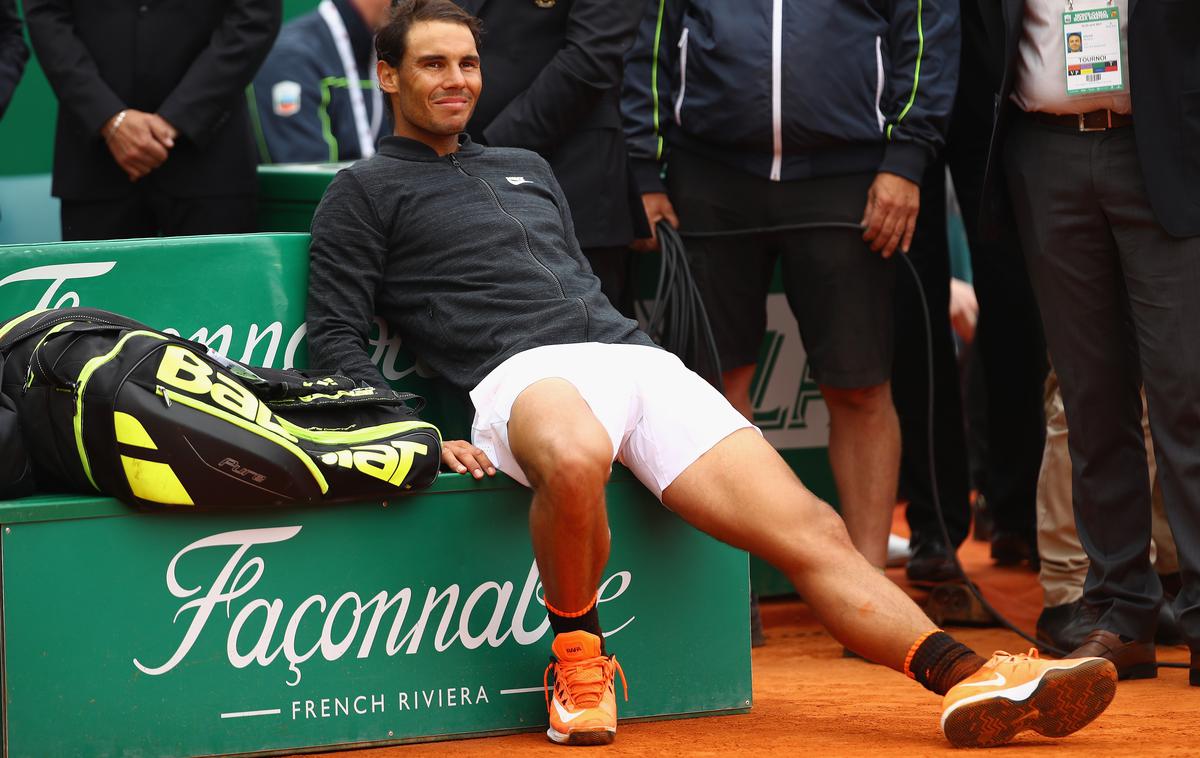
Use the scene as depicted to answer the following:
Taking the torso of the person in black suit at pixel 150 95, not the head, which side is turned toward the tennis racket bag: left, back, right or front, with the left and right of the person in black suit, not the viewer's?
front

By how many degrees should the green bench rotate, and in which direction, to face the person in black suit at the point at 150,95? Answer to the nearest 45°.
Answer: approximately 180°

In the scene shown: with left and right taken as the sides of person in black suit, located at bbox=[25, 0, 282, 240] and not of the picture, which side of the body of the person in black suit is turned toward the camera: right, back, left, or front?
front

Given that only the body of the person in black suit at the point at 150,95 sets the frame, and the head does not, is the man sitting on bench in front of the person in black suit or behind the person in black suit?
in front

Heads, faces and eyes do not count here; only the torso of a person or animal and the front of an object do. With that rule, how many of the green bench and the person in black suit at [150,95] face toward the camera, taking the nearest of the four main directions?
2

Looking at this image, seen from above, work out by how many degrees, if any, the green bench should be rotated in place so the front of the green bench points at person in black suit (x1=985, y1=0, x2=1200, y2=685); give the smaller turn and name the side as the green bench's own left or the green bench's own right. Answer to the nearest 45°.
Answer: approximately 90° to the green bench's own left

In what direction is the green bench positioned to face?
toward the camera

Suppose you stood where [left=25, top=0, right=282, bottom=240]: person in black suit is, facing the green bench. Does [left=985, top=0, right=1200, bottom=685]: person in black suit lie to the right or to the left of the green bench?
left

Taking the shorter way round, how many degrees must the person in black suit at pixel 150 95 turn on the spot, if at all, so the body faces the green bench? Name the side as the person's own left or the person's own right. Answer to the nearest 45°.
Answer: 0° — they already face it

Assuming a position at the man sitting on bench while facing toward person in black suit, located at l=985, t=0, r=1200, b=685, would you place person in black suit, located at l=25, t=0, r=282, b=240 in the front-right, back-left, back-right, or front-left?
back-left

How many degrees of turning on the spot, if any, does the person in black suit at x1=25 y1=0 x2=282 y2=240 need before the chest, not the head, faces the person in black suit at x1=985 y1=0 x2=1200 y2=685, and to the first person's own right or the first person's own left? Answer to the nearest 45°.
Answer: approximately 45° to the first person's own left

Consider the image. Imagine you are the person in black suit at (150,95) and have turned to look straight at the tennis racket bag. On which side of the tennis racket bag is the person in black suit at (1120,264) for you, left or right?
left
